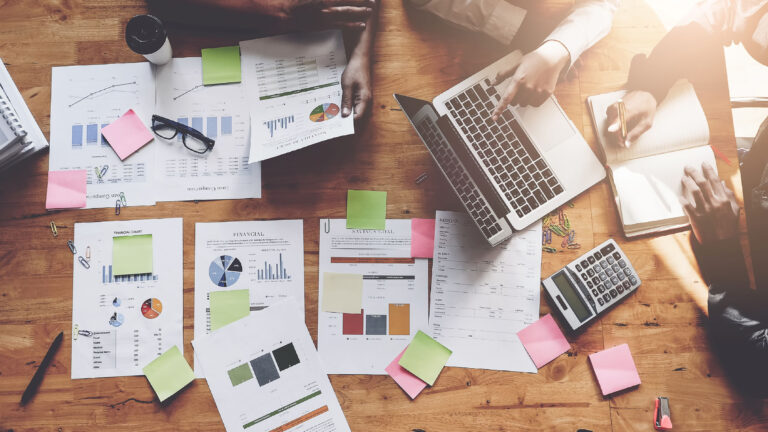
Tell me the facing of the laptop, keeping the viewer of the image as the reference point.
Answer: facing away from the viewer and to the right of the viewer

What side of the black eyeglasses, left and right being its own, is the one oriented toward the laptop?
left

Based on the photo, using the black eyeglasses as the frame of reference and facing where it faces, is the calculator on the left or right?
on its left

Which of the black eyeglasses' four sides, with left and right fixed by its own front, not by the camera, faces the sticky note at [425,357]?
left

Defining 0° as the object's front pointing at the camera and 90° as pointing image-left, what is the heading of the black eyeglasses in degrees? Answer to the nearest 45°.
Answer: approximately 45°

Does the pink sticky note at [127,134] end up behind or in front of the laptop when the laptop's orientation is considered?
behind

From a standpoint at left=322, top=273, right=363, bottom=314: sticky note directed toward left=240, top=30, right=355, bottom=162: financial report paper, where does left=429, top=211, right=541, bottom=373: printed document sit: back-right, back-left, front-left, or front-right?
back-right
